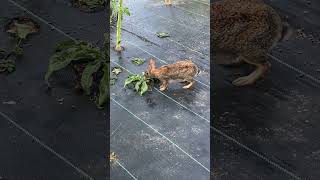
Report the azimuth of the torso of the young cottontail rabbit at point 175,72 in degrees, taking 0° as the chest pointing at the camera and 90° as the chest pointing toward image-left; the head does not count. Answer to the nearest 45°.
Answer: approximately 90°
